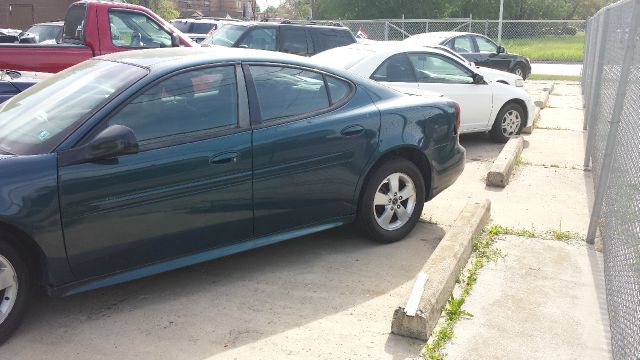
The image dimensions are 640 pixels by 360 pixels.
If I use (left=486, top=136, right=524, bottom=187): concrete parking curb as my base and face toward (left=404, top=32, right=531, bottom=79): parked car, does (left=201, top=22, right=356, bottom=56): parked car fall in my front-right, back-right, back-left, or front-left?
front-left

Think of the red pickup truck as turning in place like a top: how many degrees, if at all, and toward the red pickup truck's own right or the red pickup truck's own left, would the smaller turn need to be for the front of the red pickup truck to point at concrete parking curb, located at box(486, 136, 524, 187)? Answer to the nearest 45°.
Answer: approximately 45° to the red pickup truck's own right

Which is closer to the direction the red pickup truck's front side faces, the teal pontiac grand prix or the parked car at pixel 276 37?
the parked car

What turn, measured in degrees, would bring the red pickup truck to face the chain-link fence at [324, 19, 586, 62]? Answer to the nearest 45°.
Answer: approximately 45° to its left

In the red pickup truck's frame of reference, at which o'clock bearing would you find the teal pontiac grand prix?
The teal pontiac grand prix is roughly at 3 o'clock from the red pickup truck.

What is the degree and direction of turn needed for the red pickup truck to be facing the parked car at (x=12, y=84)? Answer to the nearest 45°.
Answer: approximately 90° to its right

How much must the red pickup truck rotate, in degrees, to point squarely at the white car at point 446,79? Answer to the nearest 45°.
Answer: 0° — it already faces it

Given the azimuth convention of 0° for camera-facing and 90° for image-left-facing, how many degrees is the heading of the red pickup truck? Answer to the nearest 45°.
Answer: approximately 270°

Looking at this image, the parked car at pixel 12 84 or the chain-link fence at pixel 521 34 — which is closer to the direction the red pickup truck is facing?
the chain-link fence

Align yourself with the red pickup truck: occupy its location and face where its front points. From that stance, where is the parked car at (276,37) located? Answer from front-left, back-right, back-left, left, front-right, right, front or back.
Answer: front-left
